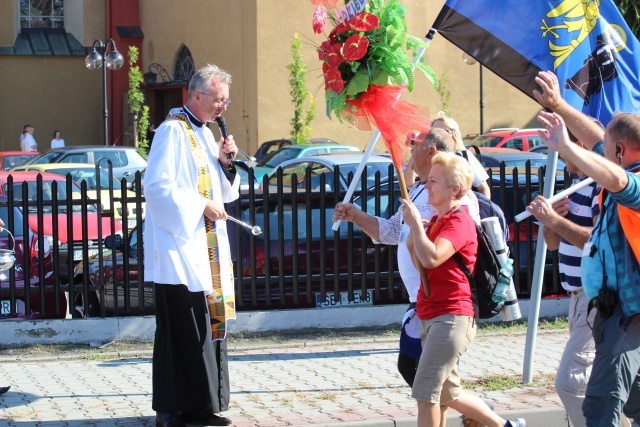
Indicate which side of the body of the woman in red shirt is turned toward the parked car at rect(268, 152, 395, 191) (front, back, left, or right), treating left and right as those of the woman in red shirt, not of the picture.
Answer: right

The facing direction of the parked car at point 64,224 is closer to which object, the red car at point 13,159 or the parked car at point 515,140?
the parked car

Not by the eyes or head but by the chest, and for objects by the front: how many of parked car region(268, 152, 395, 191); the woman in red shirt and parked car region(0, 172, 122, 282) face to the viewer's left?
1

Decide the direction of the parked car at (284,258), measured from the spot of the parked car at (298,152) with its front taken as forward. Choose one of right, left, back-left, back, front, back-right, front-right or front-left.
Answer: front-left

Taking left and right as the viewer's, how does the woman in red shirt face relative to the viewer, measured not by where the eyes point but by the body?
facing to the left of the viewer

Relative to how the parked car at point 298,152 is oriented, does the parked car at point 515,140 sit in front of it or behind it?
behind

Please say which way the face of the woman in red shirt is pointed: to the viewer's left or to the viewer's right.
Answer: to the viewer's left

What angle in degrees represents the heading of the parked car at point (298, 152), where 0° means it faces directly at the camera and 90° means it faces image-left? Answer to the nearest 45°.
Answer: approximately 45°

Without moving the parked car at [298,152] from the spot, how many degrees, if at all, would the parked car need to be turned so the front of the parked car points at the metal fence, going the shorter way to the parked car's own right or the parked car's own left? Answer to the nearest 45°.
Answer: approximately 45° to the parked car's own left

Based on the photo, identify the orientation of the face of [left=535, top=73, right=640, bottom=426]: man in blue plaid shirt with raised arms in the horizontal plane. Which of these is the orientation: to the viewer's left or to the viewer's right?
to the viewer's left
